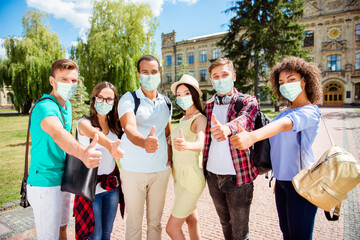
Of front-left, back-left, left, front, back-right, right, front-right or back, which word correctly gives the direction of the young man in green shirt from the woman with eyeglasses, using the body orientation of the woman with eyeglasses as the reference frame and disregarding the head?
front-right

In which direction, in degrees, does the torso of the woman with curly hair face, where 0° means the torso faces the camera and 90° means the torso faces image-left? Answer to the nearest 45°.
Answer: approximately 45°

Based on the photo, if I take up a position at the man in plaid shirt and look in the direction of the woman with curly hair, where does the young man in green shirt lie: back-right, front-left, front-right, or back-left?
back-right

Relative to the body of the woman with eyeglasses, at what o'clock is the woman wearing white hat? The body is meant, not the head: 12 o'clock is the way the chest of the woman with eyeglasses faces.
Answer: The woman wearing white hat is roughly at 10 o'clock from the woman with eyeglasses.

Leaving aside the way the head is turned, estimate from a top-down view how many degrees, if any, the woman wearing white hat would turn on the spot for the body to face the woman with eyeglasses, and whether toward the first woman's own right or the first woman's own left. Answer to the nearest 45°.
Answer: approximately 45° to the first woman's own right

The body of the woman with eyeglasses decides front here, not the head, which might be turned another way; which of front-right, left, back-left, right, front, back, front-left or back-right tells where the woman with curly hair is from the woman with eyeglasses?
front-left

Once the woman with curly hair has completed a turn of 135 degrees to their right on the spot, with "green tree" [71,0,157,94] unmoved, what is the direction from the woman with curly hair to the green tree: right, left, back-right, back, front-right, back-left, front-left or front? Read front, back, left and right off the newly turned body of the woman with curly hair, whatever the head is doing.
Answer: front-left

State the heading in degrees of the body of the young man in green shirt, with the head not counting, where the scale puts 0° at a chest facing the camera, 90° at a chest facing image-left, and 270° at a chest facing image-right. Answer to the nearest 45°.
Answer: approximately 315°

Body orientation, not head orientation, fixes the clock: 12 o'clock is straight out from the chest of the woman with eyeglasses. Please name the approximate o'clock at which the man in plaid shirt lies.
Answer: The man in plaid shirt is roughly at 10 o'clock from the woman with eyeglasses.

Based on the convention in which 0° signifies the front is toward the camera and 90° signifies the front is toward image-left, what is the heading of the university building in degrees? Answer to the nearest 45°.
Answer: approximately 45°
